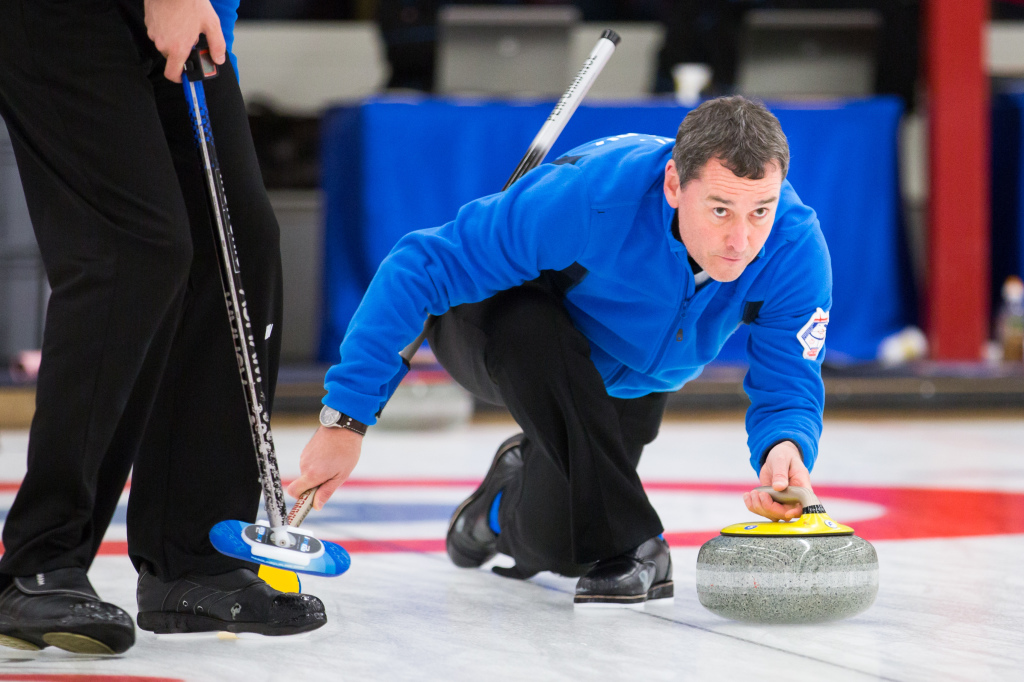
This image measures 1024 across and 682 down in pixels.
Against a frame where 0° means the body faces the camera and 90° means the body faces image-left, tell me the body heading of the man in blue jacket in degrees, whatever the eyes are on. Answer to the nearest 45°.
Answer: approximately 315°
